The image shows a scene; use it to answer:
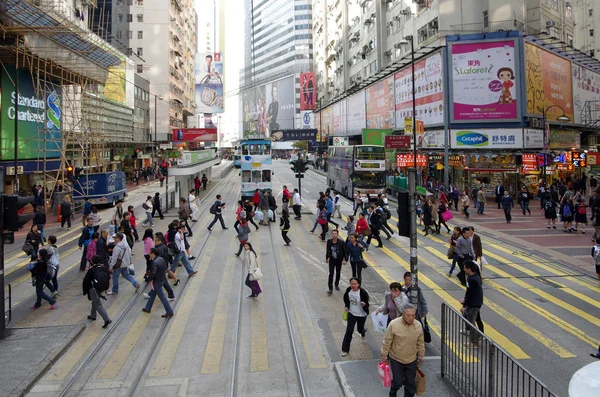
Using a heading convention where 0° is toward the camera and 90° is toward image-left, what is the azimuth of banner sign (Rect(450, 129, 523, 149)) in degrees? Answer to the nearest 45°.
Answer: approximately 0°

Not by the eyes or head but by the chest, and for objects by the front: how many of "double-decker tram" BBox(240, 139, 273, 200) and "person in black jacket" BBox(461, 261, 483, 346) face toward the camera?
1

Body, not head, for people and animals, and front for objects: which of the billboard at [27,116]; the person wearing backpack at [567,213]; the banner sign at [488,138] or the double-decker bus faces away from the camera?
the person wearing backpack

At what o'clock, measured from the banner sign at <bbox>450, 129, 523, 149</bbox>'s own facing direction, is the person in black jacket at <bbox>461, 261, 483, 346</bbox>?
The person in black jacket is roughly at 12 o'clock from the banner sign.

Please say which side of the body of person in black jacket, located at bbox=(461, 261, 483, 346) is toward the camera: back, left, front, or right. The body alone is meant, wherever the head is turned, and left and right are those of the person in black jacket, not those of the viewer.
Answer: left

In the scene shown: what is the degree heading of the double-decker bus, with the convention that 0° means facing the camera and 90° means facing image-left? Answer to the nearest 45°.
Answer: approximately 315°
